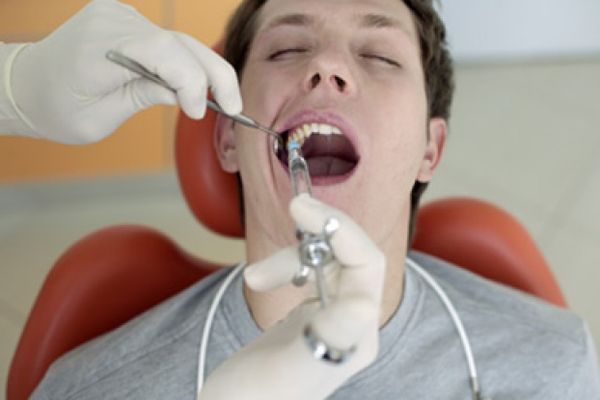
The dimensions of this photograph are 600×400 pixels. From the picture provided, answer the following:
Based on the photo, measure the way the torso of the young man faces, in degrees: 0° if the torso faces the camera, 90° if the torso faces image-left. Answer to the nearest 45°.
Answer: approximately 0°

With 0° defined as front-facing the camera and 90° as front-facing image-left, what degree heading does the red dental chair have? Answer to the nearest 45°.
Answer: approximately 0°
